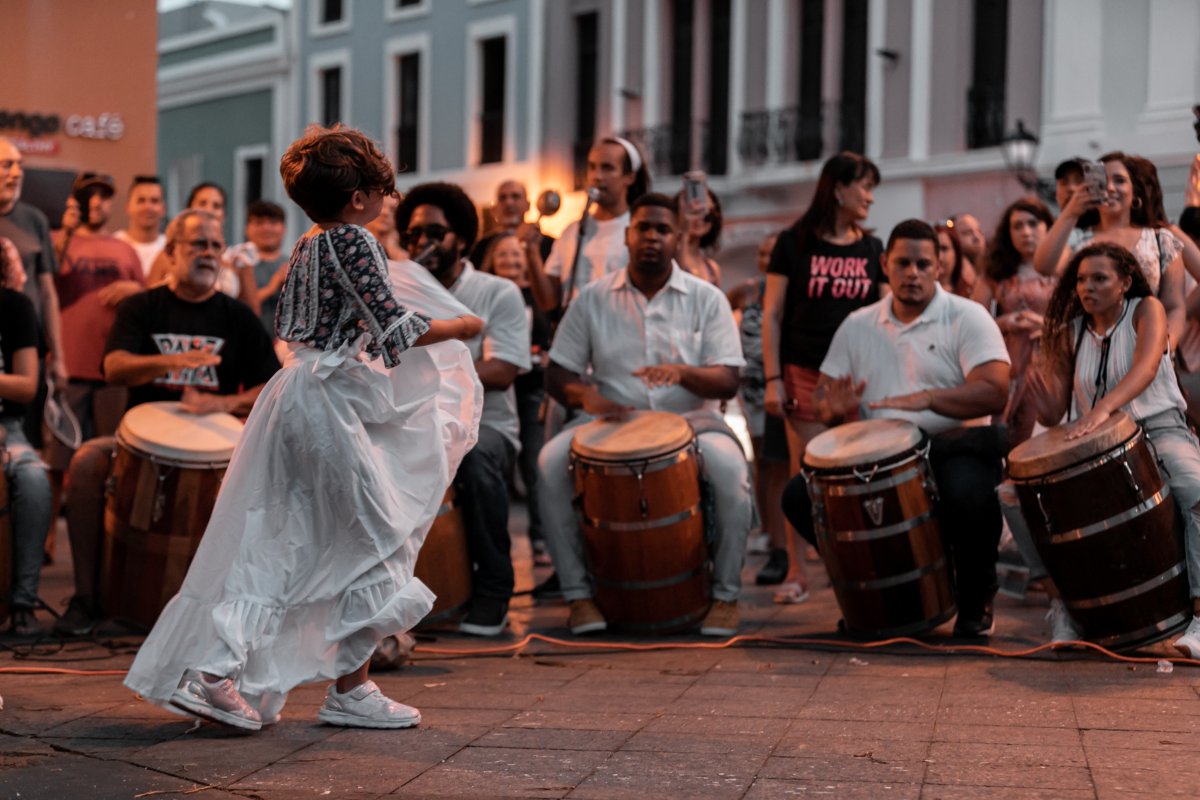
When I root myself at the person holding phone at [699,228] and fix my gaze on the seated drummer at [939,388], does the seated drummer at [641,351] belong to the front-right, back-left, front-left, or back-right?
front-right

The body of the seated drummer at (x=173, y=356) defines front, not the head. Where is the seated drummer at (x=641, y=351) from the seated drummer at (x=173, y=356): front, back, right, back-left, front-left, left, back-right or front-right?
left

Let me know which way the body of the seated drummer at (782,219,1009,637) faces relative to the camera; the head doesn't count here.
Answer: toward the camera

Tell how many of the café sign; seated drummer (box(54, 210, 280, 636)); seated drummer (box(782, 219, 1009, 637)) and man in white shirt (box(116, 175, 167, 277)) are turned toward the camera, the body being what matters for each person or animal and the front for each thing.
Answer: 4

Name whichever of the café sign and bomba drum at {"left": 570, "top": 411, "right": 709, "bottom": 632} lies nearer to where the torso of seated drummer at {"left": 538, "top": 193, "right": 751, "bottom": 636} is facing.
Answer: the bomba drum

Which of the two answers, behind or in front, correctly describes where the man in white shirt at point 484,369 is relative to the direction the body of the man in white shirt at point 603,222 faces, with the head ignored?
in front

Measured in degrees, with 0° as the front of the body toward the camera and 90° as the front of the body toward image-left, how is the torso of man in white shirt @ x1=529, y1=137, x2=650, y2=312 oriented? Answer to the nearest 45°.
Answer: approximately 45°

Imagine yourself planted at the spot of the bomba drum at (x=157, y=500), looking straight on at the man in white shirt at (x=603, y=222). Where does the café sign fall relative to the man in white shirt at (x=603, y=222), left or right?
left

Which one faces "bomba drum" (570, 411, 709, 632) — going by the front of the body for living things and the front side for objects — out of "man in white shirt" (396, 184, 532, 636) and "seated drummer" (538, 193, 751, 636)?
the seated drummer

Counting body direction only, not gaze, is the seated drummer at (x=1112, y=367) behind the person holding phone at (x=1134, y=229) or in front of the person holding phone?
in front

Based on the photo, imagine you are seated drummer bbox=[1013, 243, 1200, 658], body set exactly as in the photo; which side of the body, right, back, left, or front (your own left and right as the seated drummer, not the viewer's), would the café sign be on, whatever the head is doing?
right

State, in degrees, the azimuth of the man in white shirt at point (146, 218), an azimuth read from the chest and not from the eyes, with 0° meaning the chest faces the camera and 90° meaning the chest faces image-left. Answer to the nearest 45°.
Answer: approximately 0°

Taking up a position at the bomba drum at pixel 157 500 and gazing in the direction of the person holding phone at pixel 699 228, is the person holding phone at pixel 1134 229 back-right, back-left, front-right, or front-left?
front-right

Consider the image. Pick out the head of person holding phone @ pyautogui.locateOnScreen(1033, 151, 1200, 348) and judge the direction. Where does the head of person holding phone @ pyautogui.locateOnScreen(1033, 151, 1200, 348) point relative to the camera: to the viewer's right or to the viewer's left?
to the viewer's left

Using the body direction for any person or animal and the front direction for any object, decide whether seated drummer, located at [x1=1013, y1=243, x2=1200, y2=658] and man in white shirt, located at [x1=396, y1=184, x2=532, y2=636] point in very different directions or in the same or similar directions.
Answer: same or similar directions

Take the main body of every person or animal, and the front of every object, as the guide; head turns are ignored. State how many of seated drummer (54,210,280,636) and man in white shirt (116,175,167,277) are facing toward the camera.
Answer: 2

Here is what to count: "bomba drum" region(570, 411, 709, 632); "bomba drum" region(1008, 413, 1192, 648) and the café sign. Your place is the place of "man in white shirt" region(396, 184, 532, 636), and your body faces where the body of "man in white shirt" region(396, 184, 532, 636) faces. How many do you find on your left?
2
